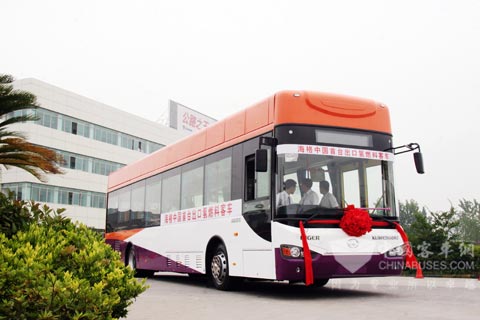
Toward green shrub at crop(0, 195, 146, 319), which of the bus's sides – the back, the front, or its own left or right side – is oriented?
right

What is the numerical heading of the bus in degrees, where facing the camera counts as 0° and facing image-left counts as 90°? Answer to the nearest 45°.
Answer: approximately 315°

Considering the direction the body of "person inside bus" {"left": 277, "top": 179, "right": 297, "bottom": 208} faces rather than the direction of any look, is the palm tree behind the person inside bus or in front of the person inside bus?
behind

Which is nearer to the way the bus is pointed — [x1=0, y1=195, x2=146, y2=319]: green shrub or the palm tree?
the green shrub

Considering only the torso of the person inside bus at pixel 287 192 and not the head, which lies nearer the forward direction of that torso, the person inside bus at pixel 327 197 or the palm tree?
the person inside bus
